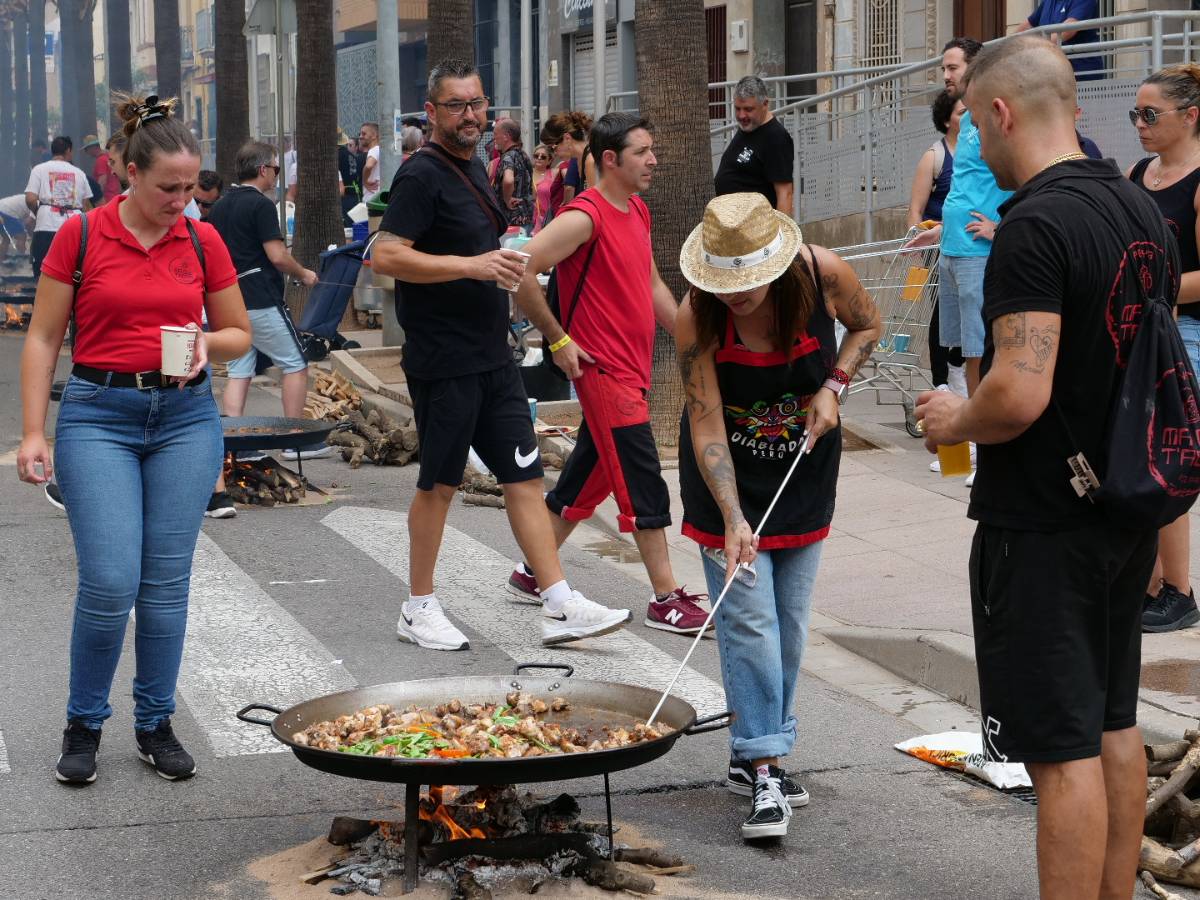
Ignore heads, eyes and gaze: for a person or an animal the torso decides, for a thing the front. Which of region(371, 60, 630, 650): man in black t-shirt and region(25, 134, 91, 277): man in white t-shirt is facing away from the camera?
the man in white t-shirt

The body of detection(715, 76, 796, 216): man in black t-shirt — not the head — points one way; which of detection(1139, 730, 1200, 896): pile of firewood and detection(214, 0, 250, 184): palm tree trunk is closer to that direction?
the pile of firewood

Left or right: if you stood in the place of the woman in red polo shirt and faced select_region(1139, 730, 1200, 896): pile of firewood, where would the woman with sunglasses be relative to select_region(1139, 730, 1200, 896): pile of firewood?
left

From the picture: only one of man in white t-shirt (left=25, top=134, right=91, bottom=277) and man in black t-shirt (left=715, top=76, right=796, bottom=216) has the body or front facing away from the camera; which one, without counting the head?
the man in white t-shirt

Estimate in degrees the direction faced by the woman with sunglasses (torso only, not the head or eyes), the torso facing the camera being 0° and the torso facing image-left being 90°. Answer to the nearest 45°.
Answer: approximately 45°

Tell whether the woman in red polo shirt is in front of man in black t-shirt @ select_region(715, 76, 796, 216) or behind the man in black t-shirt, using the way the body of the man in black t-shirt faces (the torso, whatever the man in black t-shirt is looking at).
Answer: in front

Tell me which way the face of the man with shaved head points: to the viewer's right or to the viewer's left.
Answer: to the viewer's left

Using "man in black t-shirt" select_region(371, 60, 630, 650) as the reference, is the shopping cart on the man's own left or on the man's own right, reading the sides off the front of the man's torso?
on the man's own left

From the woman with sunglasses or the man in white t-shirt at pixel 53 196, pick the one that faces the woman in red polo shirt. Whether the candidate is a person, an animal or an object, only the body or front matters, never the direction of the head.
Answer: the woman with sunglasses

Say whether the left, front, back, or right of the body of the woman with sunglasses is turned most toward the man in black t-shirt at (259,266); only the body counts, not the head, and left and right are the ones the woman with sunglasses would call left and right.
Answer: right
